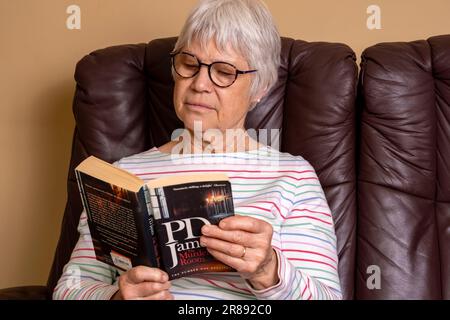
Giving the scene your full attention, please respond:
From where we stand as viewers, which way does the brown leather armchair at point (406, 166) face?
facing the viewer

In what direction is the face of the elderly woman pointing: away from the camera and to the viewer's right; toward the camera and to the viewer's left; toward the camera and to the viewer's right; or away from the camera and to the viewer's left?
toward the camera and to the viewer's left
